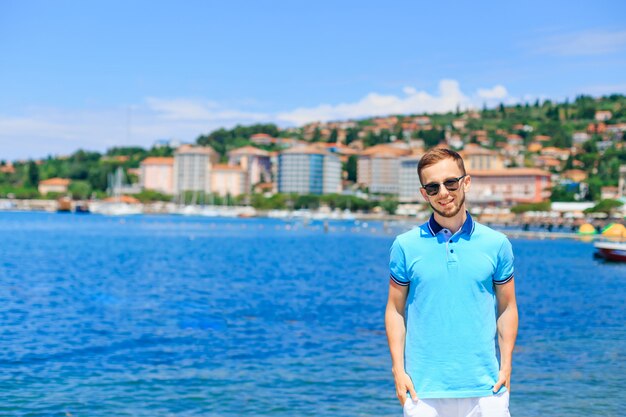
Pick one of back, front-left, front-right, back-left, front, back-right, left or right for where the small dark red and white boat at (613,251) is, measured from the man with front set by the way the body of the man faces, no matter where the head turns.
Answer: back

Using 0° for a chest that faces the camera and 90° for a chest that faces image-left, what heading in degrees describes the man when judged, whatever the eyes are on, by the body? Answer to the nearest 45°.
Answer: approximately 0°
